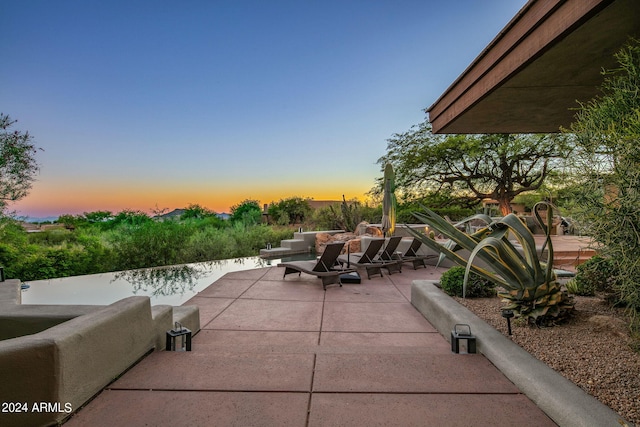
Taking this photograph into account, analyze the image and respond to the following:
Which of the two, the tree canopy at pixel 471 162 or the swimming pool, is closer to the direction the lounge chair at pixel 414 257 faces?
the swimming pool

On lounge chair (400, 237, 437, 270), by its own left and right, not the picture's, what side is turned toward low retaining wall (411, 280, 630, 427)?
left

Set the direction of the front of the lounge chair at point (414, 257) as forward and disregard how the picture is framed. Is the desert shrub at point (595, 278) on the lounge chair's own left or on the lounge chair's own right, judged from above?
on the lounge chair's own left

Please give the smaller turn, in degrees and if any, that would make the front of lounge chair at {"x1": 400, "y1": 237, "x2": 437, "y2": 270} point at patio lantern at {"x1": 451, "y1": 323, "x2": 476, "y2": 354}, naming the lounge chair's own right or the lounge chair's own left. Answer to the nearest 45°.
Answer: approximately 90° to the lounge chair's own left

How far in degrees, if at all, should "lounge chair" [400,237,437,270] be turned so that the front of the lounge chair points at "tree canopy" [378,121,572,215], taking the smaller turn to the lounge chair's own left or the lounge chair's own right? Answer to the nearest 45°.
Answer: approximately 90° to the lounge chair's own right

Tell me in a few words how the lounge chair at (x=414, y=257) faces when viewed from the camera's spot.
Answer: facing to the left of the viewer
